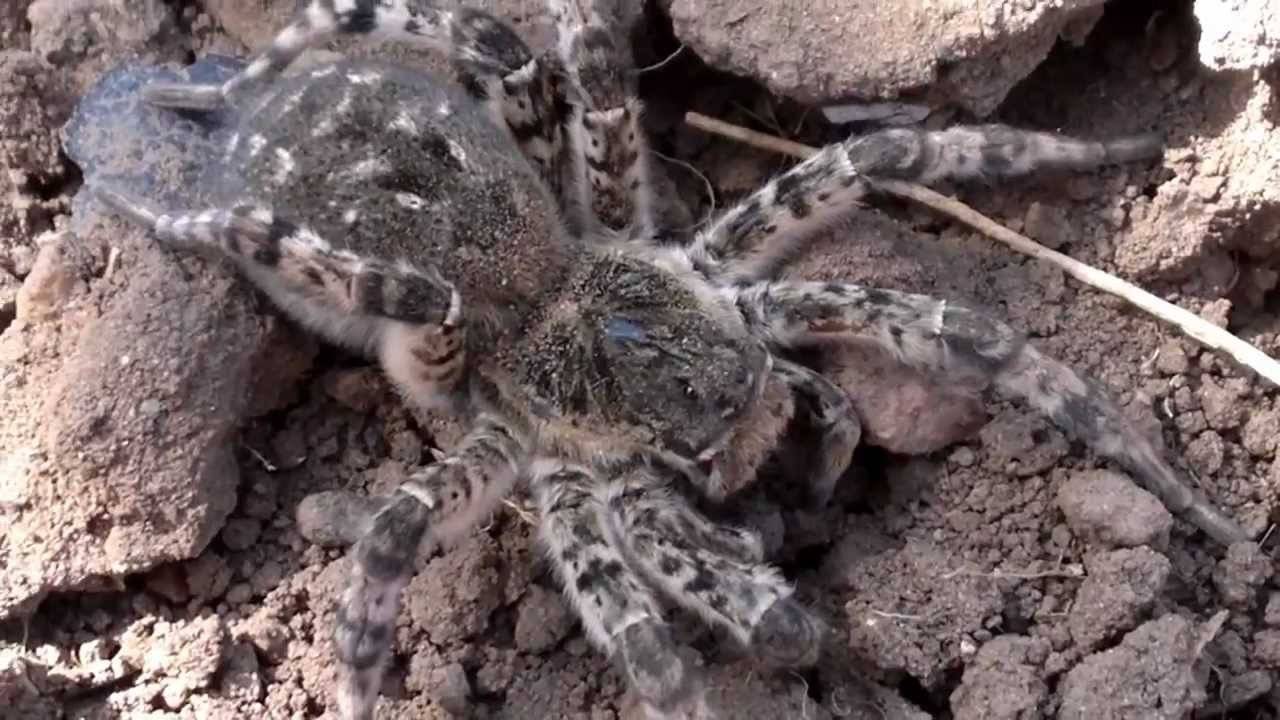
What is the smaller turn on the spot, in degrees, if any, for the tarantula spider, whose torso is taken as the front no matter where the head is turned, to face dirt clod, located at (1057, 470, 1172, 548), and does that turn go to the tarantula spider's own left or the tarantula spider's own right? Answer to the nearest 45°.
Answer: approximately 45° to the tarantula spider's own left

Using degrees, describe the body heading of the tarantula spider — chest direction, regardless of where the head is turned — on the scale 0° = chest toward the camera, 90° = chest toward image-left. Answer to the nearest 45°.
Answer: approximately 315°

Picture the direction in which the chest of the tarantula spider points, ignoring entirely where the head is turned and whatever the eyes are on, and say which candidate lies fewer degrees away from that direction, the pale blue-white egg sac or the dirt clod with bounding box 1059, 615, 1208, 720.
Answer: the dirt clod

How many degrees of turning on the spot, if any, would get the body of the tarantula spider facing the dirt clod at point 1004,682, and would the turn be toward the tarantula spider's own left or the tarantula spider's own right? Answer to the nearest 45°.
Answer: approximately 45° to the tarantula spider's own left

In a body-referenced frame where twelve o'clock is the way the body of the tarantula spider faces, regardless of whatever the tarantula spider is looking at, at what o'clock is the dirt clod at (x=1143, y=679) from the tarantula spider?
The dirt clod is roughly at 11 o'clock from the tarantula spider.

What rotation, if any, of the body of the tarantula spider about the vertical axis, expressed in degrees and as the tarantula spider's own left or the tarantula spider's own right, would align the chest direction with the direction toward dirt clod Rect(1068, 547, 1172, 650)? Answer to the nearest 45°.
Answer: approximately 45° to the tarantula spider's own left
